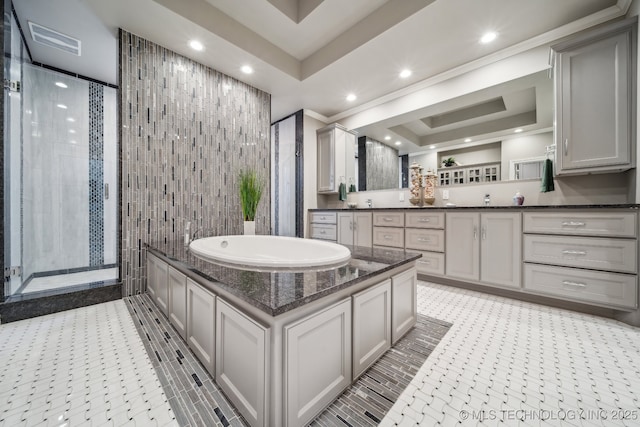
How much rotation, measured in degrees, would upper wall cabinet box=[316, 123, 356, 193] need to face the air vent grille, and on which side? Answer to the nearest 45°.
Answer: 0° — it already faces it

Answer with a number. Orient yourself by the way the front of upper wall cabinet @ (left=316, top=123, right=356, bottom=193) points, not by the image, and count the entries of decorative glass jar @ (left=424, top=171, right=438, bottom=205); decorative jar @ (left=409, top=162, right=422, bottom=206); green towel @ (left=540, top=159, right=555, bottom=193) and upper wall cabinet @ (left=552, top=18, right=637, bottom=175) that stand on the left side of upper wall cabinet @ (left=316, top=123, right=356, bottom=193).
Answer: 4

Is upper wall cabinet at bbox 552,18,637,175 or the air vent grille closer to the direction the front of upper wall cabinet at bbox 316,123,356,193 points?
the air vent grille

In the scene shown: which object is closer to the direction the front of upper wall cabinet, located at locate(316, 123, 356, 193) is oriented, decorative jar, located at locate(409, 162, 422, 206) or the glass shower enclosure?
the glass shower enclosure

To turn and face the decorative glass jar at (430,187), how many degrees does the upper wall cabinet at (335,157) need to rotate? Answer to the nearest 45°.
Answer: approximately 90° to its left

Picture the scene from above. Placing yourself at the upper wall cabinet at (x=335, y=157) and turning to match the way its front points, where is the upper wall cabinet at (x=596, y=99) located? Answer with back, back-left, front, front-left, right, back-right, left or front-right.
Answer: left

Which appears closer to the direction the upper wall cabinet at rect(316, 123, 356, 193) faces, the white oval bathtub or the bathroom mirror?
the white oval bathtub

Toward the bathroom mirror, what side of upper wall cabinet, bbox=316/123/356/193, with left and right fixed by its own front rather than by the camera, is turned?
left

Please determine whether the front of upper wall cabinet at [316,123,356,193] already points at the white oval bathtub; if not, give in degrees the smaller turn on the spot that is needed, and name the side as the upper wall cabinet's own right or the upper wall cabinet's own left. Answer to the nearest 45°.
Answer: approximately 45° to the upper wall cabinet's own left

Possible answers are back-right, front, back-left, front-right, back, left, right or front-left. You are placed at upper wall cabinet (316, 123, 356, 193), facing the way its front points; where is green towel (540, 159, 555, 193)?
left

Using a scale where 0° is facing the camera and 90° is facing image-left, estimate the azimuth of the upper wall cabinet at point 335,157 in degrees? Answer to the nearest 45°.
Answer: approximately 45°
